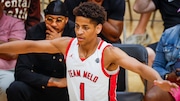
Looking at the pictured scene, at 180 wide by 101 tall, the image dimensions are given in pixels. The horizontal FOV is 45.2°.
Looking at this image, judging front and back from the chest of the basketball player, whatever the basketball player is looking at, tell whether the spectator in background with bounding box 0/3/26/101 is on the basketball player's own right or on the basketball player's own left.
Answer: on the basketball player's own right

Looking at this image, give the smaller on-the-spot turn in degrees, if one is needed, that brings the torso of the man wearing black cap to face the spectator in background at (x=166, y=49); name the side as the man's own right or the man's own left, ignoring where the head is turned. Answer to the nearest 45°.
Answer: approximately 90° to the man's own left

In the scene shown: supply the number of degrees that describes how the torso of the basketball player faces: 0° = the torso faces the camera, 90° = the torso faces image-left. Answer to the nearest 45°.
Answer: approximately 45°

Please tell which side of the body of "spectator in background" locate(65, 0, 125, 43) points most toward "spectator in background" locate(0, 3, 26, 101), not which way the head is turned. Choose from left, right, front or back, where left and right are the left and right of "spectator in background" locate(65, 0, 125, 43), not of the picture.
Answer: right

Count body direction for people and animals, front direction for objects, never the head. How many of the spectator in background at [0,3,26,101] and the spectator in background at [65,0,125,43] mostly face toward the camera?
2

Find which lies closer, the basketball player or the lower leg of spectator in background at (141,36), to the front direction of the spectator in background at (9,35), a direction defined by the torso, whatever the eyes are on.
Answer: the basketball player
